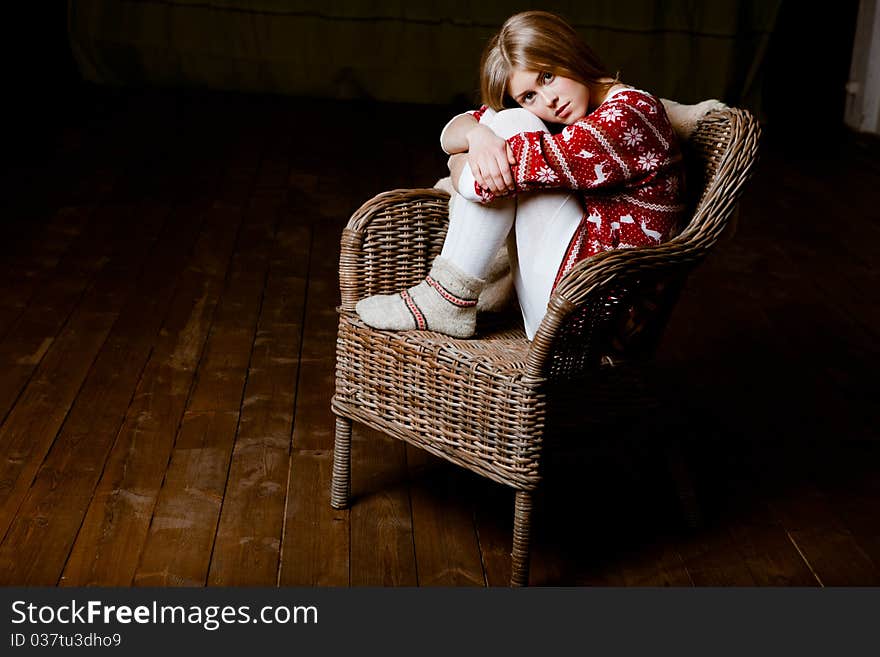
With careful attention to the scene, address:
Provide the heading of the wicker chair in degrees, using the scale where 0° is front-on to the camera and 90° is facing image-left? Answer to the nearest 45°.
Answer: approximately 45°

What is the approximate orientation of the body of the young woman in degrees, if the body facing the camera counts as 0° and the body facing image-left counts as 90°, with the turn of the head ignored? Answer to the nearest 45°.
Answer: approximately 90°
